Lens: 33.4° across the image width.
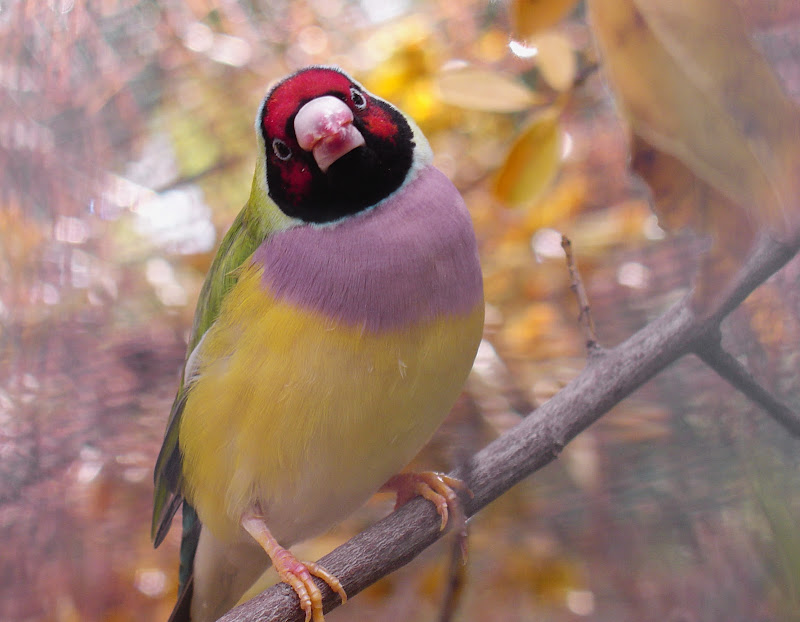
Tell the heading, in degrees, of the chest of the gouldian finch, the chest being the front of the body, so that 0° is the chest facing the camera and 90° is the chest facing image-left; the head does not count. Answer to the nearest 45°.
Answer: approximately 315°
